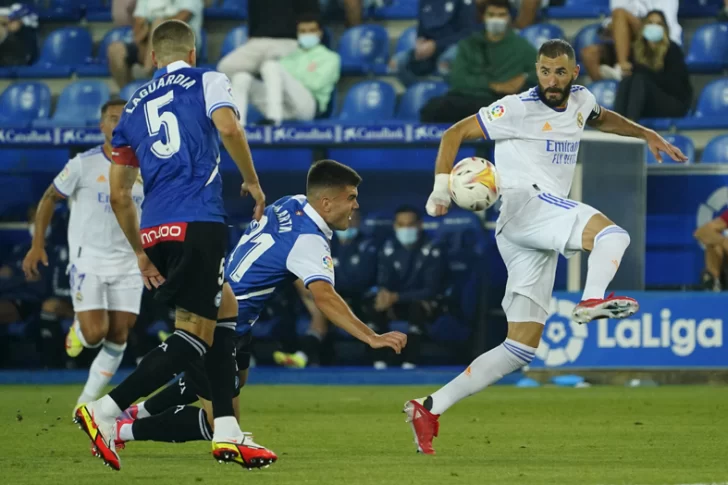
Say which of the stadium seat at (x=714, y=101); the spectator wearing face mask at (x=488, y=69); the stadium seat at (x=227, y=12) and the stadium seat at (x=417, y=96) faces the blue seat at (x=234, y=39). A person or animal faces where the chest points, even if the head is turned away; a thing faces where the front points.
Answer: the stadium seat at (x=227, y=12)

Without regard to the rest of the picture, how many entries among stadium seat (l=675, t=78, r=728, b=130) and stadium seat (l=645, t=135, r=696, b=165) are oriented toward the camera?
2

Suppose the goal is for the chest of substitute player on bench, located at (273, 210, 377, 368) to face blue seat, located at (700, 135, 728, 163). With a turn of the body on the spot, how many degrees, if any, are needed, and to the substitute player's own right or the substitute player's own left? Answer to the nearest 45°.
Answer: approximately 135° to the substitute player's own left

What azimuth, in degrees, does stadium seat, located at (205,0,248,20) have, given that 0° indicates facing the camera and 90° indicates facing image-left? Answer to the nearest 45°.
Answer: approximately 0°

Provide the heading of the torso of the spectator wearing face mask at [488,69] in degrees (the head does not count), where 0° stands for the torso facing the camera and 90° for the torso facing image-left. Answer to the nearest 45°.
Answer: approximately 0°

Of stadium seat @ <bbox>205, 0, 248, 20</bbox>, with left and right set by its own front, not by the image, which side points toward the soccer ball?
front

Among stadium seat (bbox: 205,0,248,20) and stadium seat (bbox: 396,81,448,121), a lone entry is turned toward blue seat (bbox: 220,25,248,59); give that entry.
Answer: stadium seat (bbox: 205,0,248,20)

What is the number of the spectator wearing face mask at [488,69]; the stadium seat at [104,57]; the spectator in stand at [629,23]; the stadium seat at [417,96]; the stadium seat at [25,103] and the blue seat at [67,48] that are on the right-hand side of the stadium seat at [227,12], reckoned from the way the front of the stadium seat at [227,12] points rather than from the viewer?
3

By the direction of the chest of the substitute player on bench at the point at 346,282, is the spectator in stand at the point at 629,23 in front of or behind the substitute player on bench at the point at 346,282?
behind

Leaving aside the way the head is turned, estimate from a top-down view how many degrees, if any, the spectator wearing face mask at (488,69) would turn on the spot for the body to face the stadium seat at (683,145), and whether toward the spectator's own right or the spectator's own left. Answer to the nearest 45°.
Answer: approximately 90° to the spectator's own left
